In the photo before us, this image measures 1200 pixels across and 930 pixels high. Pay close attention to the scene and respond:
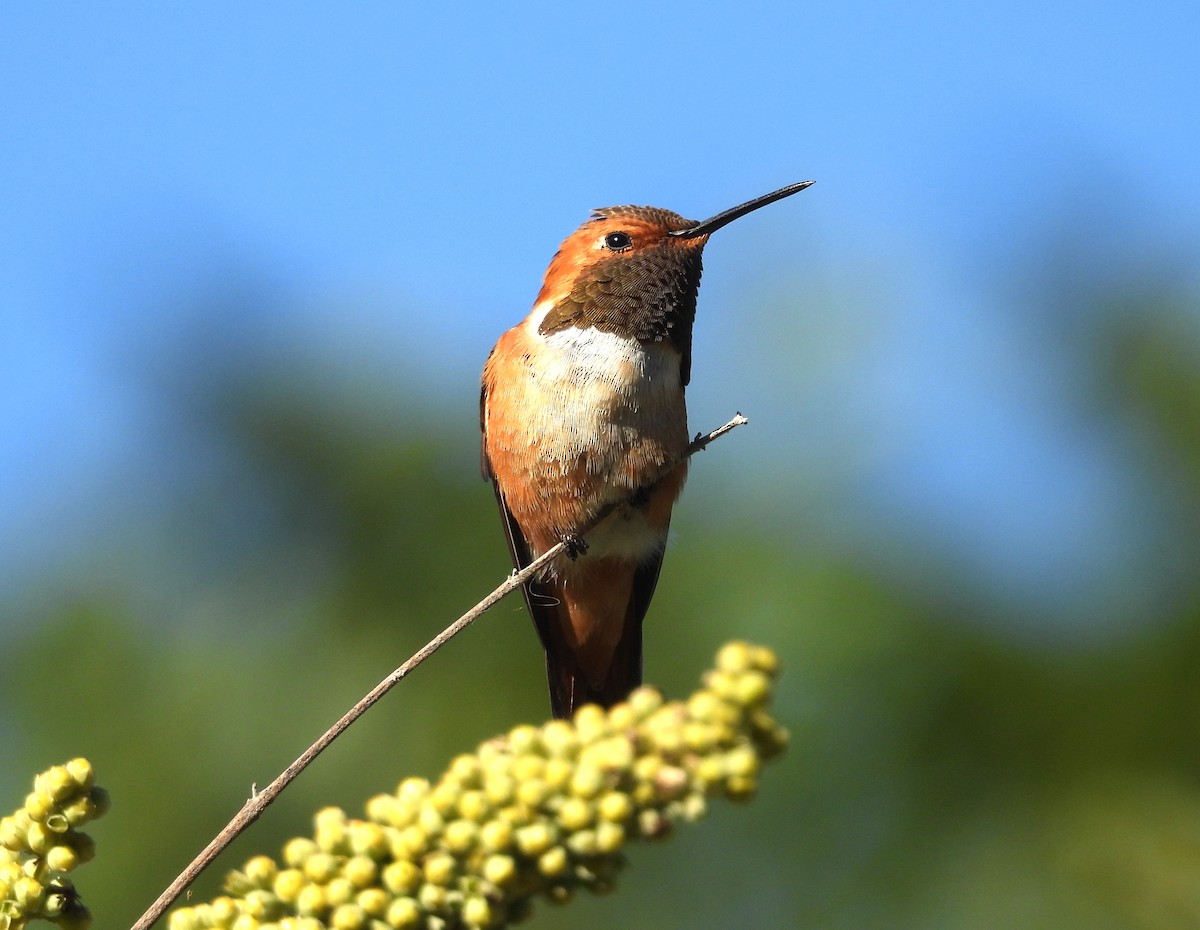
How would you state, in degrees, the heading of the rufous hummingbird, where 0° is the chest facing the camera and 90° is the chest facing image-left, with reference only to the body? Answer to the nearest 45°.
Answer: approximately 315°

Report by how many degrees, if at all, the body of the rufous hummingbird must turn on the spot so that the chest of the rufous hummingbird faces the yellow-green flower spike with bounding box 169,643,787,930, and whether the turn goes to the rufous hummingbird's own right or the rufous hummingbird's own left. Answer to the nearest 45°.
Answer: approximately 45° to the rufous hummingbird's own right
